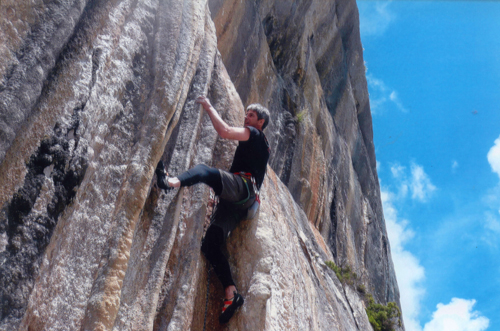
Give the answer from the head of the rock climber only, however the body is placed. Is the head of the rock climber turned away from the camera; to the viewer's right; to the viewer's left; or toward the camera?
to the viewer's left

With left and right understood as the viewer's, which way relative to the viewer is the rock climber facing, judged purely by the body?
facing to the left of the viewer

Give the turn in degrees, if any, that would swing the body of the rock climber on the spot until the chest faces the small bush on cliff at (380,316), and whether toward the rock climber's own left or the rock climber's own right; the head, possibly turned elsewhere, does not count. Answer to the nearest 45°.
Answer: approximately 135° to the rock climber's own right
